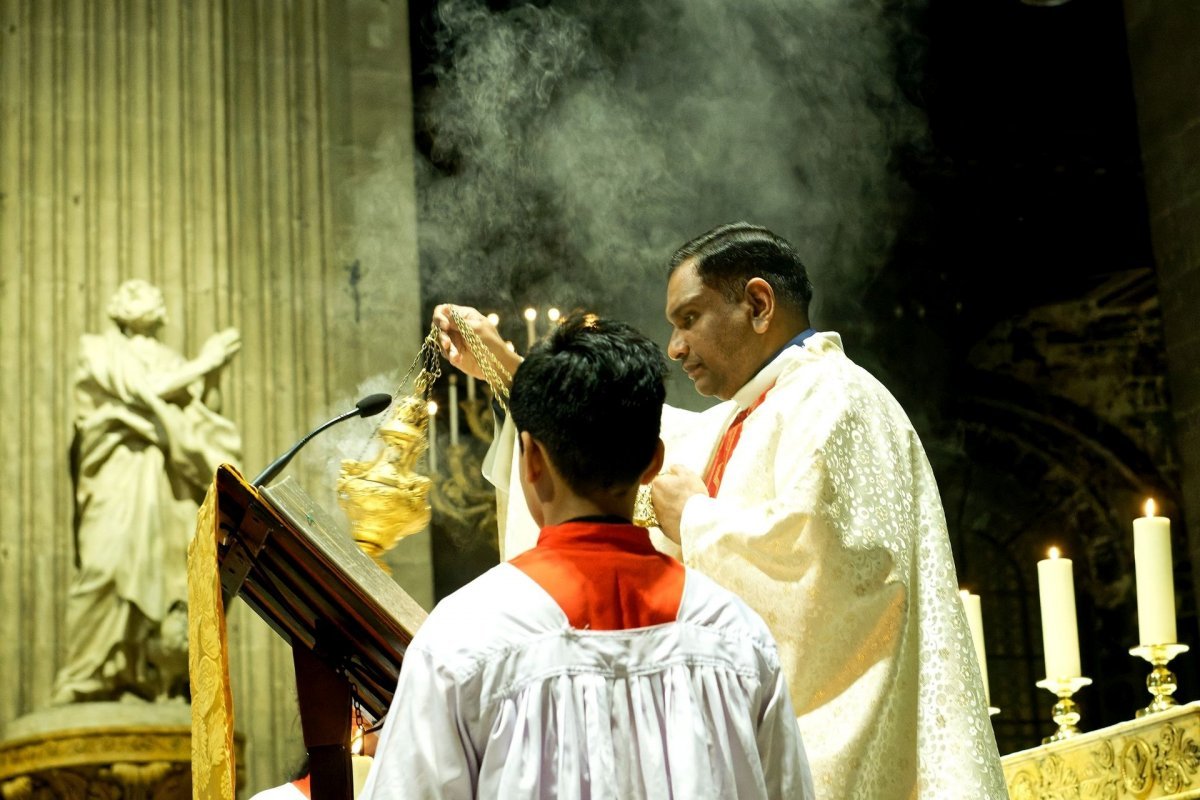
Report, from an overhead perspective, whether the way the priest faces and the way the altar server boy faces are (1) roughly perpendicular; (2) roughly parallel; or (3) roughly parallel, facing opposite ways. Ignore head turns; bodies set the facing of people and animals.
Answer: roughly perpendicular

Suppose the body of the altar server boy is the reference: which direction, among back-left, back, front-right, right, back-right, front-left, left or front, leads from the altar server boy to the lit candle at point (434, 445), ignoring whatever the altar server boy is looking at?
front

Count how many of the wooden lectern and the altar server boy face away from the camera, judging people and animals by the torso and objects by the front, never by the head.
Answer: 1

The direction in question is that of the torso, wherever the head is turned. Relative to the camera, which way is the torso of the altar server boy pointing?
away from the camera

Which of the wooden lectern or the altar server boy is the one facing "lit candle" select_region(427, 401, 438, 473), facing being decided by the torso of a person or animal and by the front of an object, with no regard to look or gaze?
the altar server boy

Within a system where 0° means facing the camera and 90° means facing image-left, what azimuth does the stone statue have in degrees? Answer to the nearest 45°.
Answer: approximately 315°

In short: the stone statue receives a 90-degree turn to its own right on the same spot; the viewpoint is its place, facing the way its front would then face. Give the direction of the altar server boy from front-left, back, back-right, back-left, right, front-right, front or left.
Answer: front-left

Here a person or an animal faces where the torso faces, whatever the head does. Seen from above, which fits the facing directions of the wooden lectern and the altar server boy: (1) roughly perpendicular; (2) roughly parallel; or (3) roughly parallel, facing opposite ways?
roughly perpendicular

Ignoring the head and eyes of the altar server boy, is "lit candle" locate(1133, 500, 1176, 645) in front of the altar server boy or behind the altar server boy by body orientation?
in front

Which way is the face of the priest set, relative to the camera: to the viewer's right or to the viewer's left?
to the viewer's left

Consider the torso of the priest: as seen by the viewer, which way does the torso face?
to the viewer's left
